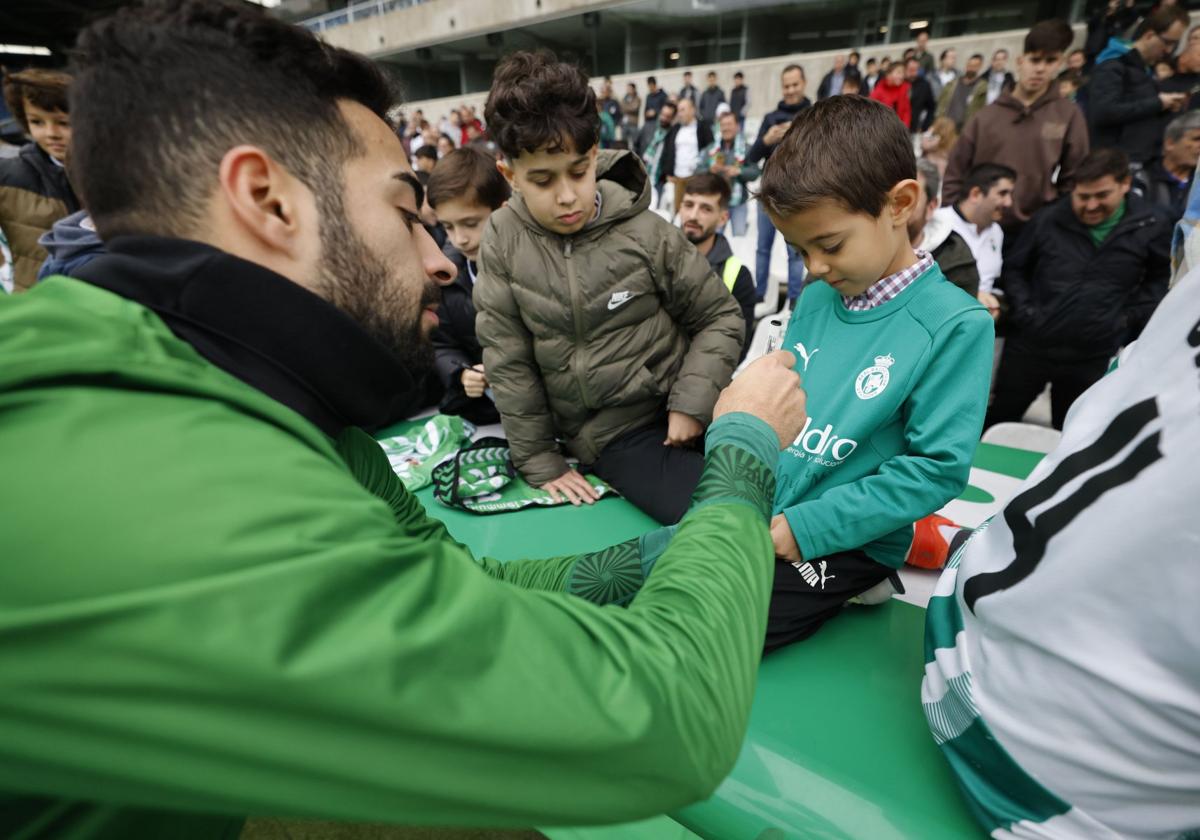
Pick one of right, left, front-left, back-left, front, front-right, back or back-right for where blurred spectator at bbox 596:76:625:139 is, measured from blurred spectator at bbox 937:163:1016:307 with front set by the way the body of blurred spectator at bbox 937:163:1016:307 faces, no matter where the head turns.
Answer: back

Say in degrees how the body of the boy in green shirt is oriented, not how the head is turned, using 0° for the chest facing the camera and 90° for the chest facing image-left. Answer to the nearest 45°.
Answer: approximately 45°

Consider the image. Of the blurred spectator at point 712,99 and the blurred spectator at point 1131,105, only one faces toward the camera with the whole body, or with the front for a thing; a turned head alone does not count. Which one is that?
the blurred spectator at point 712,99

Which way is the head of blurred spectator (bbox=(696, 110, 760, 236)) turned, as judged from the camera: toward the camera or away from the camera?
toward the camera

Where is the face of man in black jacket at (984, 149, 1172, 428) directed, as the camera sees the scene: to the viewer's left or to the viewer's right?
to the viewer's left

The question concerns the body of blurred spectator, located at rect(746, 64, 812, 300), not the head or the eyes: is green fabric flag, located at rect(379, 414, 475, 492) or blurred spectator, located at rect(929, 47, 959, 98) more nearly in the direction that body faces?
the green fabric flag

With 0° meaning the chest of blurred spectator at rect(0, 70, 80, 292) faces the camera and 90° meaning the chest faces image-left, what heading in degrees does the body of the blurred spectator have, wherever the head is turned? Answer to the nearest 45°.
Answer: approximately 315°

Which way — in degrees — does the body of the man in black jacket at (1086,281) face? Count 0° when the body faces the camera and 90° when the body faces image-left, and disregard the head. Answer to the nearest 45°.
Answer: approximately 0°

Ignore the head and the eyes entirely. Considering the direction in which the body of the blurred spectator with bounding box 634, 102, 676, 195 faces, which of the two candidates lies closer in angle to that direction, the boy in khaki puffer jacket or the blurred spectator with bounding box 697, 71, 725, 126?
the boy in khaki puffer jacket

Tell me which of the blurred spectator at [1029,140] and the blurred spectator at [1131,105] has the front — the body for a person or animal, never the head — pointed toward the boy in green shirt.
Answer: the blurred spectator at [1029,140]

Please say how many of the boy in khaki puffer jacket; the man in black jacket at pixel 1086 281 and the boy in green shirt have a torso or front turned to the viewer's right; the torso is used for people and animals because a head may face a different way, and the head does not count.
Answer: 0

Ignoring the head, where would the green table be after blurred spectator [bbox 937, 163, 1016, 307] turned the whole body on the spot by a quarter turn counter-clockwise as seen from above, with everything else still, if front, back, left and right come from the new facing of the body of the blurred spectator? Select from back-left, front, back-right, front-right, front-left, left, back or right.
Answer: back-right

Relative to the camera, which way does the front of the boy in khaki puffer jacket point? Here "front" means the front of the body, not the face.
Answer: toward the camera

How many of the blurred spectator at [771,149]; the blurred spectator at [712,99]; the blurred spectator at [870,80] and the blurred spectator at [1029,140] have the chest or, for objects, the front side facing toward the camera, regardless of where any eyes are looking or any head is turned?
4

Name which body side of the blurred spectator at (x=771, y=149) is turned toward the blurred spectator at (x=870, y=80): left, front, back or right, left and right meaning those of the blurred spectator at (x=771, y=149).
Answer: back

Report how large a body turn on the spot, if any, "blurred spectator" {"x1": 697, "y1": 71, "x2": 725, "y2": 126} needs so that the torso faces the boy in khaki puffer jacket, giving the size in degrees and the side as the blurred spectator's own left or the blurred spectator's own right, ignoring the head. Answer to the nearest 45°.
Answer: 0° — they already face them
